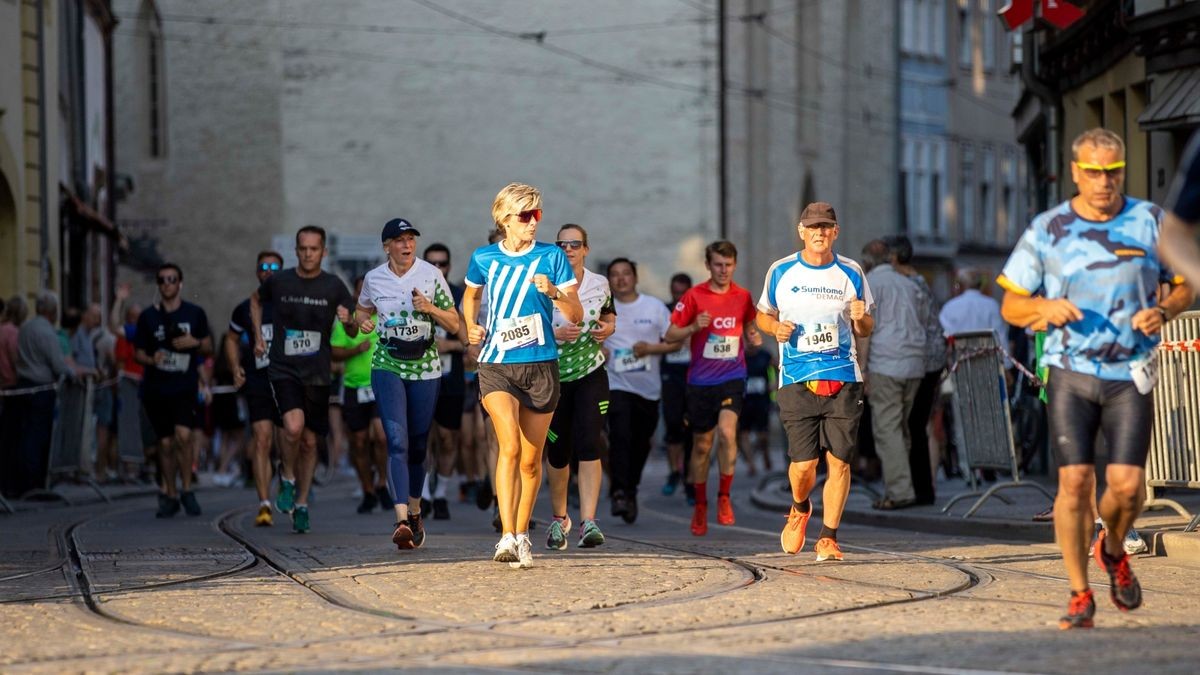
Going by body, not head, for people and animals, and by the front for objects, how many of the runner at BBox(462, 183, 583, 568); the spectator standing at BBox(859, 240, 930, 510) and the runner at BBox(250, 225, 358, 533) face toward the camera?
2

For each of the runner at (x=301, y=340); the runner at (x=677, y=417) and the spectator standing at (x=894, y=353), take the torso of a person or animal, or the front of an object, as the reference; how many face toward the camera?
2

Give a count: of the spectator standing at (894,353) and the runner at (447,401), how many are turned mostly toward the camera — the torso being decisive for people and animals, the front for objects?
1

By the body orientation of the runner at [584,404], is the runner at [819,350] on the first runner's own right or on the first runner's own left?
on the first runner's own left
